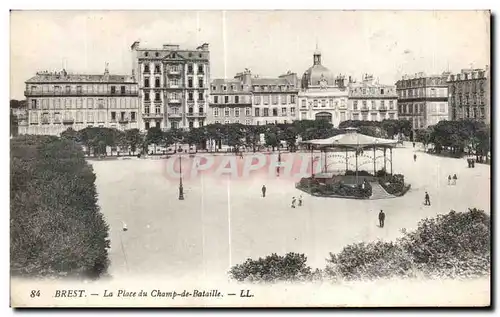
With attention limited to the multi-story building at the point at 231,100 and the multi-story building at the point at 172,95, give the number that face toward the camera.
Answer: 2

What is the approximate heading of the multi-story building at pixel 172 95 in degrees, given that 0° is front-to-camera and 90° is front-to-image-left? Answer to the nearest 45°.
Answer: approximately 0°

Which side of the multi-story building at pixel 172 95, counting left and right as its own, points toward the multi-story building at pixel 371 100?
left

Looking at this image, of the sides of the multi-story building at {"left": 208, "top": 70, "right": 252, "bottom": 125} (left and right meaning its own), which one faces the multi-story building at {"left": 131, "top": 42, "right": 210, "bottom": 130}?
right

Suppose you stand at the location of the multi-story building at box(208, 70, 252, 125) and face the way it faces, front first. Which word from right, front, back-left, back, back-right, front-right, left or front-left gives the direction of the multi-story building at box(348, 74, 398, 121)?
left

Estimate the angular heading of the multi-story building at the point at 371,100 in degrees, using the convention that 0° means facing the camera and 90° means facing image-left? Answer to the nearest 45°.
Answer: approximately 0°

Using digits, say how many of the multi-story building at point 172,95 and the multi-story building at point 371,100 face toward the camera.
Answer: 2
